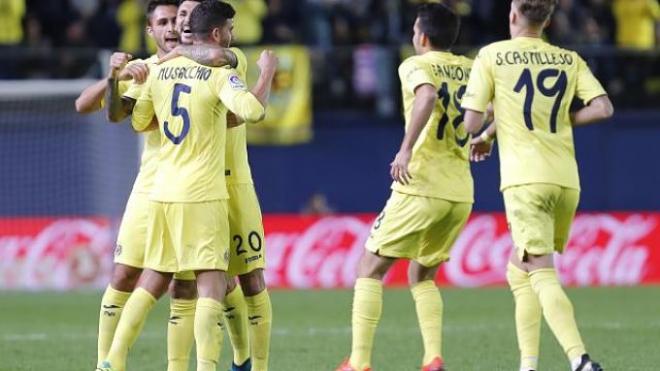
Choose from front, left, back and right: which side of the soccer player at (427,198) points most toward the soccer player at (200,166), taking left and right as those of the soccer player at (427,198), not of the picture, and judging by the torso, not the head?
left

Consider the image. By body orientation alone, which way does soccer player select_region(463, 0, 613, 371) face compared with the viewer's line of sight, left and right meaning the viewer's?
facing away from the viewer

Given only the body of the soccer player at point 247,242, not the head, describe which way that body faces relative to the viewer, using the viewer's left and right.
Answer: facing the viewer and to the left of the viewer

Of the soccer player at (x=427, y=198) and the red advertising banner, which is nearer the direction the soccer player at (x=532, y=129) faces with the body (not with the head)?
the red advertising banner

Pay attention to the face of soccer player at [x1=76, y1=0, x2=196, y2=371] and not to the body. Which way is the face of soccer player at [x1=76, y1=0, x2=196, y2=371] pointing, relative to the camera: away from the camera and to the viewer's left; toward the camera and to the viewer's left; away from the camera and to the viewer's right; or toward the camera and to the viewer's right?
toward the camera and to the viewer's right

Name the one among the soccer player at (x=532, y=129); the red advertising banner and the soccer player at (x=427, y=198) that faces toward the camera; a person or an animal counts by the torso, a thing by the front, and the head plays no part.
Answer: the red advertising banner

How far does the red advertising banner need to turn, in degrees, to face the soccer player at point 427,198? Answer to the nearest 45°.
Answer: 0° — it already faces them

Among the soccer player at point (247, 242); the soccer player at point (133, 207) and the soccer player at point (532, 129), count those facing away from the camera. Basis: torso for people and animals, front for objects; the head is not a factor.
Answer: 1

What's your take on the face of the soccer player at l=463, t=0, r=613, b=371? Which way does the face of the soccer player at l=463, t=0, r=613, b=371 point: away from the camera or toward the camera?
away from the camera

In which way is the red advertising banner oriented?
toward the camera

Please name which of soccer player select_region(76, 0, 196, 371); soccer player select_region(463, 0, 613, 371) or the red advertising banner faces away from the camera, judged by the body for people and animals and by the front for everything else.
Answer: soccer player select_region(463, 0, 613, 371)

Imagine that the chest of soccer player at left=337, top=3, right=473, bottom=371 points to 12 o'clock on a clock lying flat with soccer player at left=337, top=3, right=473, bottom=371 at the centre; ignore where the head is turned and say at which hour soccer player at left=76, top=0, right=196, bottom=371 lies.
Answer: soccer player at left=76, top=0, right=196, bottom=371 is roughly at 10 o'clock from soccer player at left=337, top=3, right=473, bottom=371.

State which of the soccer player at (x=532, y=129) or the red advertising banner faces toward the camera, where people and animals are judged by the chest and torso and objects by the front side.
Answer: the red advertising banner
